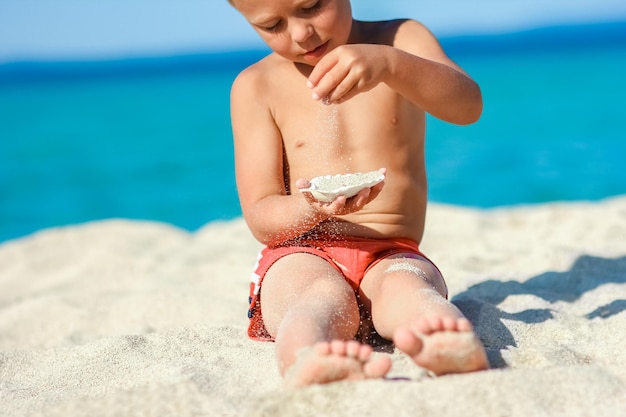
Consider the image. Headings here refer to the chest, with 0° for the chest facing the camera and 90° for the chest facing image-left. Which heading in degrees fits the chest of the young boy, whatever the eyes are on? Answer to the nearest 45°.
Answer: approximately 0°
